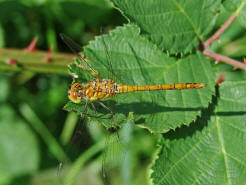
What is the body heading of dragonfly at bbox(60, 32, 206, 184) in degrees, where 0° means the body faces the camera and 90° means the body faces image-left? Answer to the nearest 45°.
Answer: approximately 90°

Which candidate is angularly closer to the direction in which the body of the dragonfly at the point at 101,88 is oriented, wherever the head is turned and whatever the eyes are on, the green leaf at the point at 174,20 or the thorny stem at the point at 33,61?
the thorny stem

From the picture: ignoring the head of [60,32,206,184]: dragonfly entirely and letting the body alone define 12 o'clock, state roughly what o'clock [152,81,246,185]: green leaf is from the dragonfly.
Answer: The green leaf is roughly at 6 o'clock from the dragonfly.

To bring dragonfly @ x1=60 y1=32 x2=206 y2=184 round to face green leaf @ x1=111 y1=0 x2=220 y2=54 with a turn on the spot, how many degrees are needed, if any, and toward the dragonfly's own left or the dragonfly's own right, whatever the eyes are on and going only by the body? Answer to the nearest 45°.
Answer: approximately 180°
